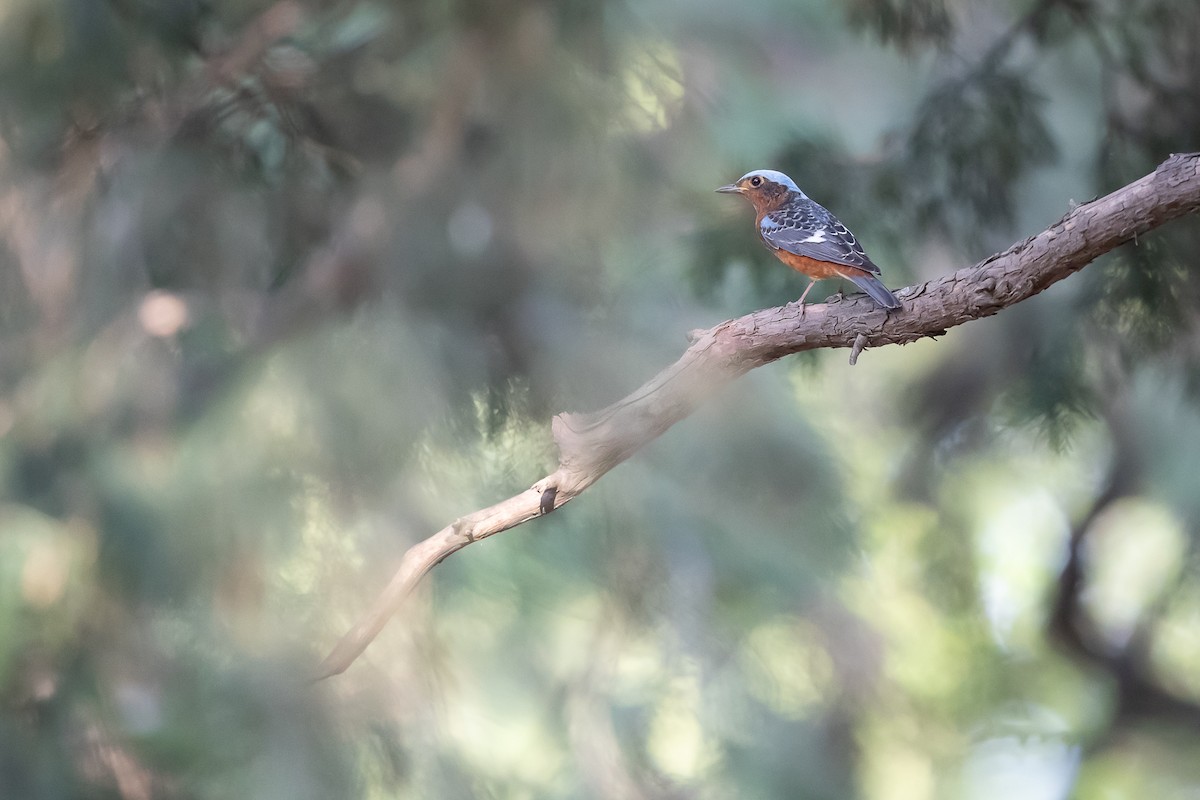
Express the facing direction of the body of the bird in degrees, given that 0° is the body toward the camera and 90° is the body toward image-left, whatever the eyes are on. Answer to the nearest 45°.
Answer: approximately 90°
